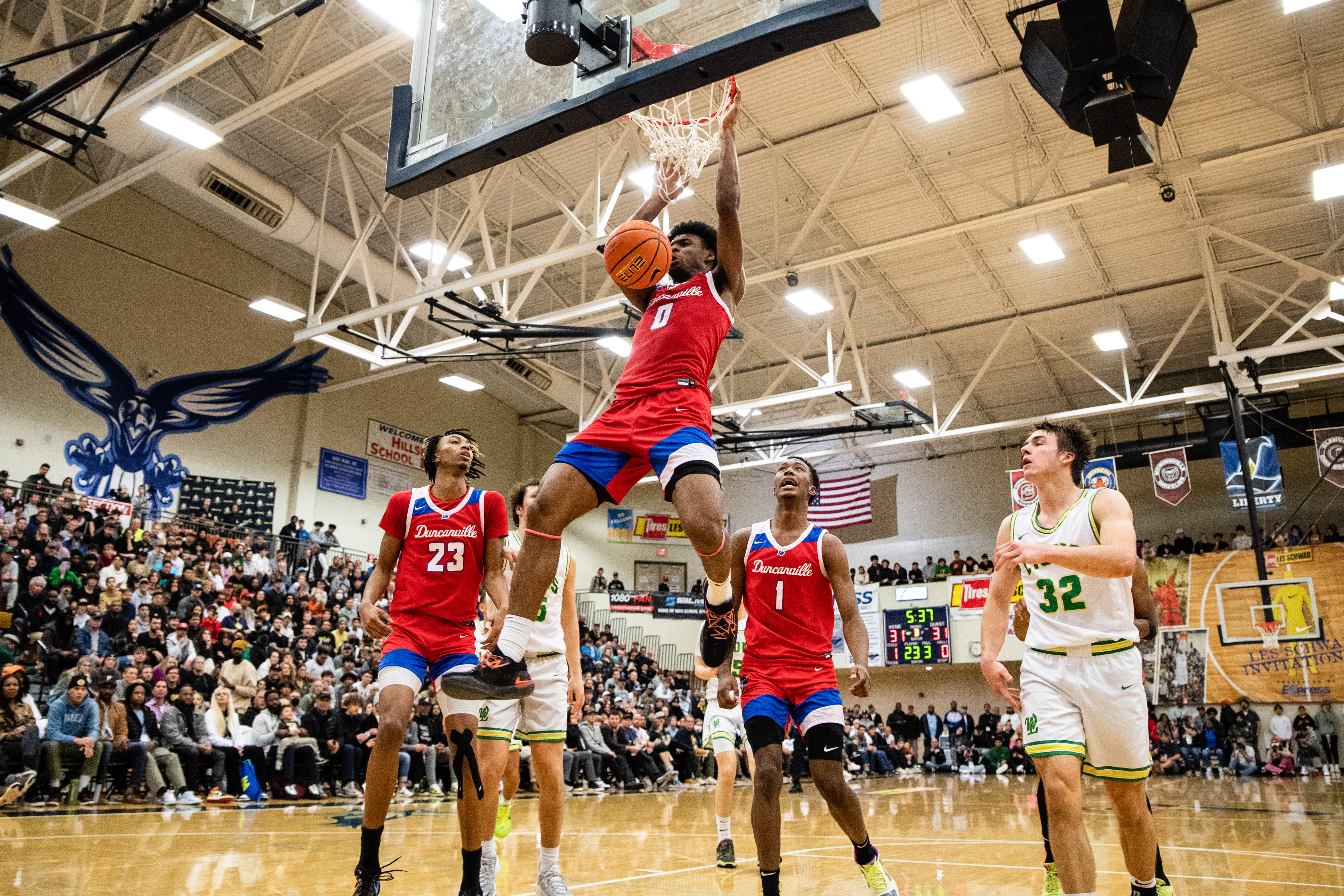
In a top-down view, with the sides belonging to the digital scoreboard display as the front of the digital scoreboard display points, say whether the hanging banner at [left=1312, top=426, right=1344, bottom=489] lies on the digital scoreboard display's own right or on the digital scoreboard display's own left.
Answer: on the digital scoreboard display's own left

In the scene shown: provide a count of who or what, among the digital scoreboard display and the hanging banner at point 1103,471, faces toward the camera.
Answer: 2

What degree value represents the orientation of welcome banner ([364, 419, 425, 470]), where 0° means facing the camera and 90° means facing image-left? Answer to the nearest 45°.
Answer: approximately 315°

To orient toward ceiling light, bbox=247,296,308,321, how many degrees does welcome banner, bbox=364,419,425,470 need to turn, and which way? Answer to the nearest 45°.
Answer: approximately 45° to its right

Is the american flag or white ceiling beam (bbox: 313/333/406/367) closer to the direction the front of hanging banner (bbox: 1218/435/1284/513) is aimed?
the white ceiling beam

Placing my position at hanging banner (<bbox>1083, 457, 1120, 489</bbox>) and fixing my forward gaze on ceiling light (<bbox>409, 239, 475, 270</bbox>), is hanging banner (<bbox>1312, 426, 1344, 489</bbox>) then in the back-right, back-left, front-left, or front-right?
back-left

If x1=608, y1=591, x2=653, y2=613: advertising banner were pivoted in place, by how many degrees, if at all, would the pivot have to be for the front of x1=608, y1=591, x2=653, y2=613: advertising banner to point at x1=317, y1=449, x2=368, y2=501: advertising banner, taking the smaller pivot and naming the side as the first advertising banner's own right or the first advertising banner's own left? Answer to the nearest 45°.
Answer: approximately 45° to the first advertising banner's own right

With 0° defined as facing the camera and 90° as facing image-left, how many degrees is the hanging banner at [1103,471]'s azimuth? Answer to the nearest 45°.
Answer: approximately 0°

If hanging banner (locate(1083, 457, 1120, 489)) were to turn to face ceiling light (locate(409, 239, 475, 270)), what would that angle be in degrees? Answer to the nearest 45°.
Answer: approximately 45° to its right

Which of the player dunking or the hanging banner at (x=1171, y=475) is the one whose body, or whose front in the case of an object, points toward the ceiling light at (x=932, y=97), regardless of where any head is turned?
the hanging banner

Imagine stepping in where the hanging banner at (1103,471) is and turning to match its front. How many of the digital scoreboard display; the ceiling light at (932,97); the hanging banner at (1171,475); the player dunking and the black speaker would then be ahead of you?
3

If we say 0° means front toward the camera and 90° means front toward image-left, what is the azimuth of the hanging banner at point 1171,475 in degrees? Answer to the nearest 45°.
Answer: approximately 0°
